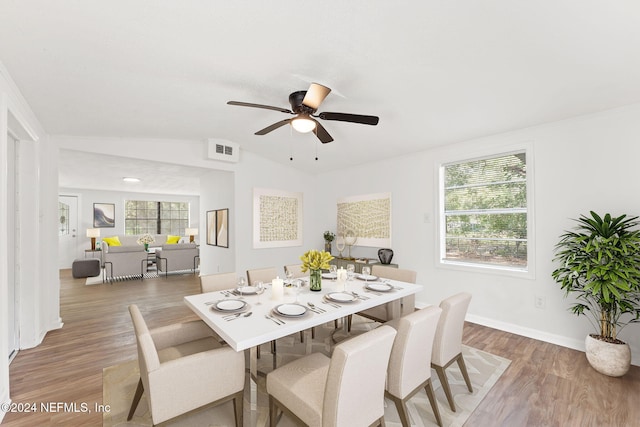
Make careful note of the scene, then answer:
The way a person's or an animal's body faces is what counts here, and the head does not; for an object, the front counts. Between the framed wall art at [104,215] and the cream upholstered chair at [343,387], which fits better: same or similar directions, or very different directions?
very different directions

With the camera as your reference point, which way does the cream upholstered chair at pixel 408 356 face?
facing away from the viewer and to the left of the viewer

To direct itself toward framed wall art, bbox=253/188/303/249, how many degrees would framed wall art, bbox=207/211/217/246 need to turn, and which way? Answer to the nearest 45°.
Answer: approximately 90° to its left

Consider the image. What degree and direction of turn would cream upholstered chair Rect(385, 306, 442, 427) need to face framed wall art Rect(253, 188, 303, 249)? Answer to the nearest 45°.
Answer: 0° — it already faces it

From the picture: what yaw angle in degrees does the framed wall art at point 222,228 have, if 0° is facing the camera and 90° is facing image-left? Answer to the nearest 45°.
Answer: approximately 45°

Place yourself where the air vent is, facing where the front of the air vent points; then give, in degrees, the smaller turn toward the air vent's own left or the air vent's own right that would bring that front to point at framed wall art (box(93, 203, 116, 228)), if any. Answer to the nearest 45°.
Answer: approximately 180°
